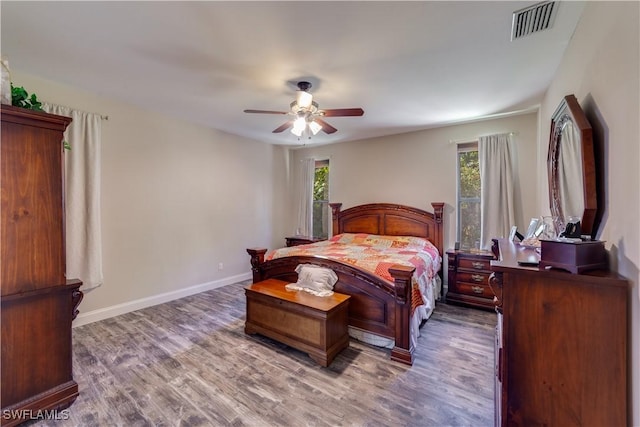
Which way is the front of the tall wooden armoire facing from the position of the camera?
facing away from the viewer and to the right of the viewer

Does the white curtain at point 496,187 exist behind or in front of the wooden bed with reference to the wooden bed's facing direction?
behind

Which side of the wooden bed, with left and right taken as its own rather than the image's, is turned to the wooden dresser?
left

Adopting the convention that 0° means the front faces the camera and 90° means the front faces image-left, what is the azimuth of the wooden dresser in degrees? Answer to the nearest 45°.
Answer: approximately 90°

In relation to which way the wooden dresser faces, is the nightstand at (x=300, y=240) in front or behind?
in front

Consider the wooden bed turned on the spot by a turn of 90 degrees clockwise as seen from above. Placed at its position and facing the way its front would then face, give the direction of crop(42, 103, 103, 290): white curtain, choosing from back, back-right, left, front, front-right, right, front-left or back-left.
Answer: front-left

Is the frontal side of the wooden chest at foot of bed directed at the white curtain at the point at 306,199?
no

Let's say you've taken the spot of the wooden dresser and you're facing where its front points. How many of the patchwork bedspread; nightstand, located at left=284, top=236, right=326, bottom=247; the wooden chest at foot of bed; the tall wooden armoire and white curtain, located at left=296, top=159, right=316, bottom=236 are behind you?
0

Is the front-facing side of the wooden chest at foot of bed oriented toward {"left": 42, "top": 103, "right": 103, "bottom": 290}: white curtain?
no

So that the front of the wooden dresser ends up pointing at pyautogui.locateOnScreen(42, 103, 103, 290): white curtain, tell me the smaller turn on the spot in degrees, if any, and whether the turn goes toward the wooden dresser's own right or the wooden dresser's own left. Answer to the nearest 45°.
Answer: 0° — it already faces it

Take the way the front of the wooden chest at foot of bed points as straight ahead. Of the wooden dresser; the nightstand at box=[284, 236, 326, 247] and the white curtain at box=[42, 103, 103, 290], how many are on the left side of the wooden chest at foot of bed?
1

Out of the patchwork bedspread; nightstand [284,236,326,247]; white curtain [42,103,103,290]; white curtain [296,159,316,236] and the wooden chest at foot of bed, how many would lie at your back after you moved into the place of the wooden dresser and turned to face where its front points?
0

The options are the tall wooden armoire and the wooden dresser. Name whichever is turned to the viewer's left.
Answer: the wooden dresser

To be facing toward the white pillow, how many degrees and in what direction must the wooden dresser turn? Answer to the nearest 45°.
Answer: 0° — it already faces it

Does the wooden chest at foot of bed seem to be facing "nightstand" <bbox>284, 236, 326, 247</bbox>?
no

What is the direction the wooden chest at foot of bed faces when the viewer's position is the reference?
facing the viewer and to the left of the viewer

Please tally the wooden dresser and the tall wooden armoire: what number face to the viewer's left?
1

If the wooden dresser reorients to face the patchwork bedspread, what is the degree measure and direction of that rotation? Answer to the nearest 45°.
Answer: approximately 45° to its right
